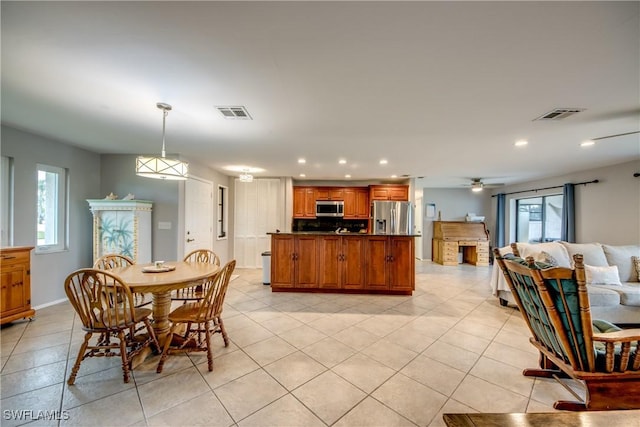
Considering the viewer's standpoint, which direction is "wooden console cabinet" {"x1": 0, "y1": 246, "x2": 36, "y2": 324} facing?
facing the viewer and to the right of the viewer

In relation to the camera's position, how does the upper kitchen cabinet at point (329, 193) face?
facing the viewer

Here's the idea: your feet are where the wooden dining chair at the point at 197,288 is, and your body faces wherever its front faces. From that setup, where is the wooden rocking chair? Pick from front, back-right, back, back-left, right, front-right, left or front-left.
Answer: left

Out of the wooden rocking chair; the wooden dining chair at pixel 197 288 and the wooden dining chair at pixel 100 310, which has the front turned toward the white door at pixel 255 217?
the wooden dining chair at pixel 100 310

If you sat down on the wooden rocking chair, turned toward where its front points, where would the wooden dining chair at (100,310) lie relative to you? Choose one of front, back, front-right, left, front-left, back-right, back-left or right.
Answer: back

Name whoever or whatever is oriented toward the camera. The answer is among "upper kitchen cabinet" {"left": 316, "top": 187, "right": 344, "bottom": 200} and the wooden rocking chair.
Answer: the upper kitchen cabinet

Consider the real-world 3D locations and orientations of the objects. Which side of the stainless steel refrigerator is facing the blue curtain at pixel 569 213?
left

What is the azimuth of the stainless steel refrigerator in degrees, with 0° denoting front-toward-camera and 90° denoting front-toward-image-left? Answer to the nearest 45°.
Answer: approximately 0°

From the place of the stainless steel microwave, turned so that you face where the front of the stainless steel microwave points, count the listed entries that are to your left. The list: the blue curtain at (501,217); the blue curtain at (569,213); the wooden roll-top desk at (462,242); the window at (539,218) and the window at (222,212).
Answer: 4

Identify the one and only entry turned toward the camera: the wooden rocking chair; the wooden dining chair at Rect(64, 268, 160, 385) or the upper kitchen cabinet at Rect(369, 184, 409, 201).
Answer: the upper kitchen cabinet

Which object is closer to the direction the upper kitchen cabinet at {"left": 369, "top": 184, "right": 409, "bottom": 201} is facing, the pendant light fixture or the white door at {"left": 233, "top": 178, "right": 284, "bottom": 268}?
the pendant light fixture

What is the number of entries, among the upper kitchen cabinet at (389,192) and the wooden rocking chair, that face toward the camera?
1

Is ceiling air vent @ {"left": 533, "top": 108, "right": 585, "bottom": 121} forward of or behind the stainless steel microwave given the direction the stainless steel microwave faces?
forward

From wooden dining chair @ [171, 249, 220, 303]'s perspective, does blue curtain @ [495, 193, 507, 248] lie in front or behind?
behind

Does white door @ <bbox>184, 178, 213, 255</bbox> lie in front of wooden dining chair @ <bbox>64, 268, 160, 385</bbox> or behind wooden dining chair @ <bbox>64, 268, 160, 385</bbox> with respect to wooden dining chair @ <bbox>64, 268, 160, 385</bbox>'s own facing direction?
in front

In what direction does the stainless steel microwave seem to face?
toward the camera

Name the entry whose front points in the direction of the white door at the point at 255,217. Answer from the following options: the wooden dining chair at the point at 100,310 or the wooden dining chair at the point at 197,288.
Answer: the wooden dining chair at the point at 100,310

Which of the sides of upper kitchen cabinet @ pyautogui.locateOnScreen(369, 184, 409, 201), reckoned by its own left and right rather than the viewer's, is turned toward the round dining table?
front

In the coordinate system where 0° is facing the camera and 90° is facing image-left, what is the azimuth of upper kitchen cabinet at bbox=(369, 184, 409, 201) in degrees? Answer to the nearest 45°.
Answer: approximately 0°
